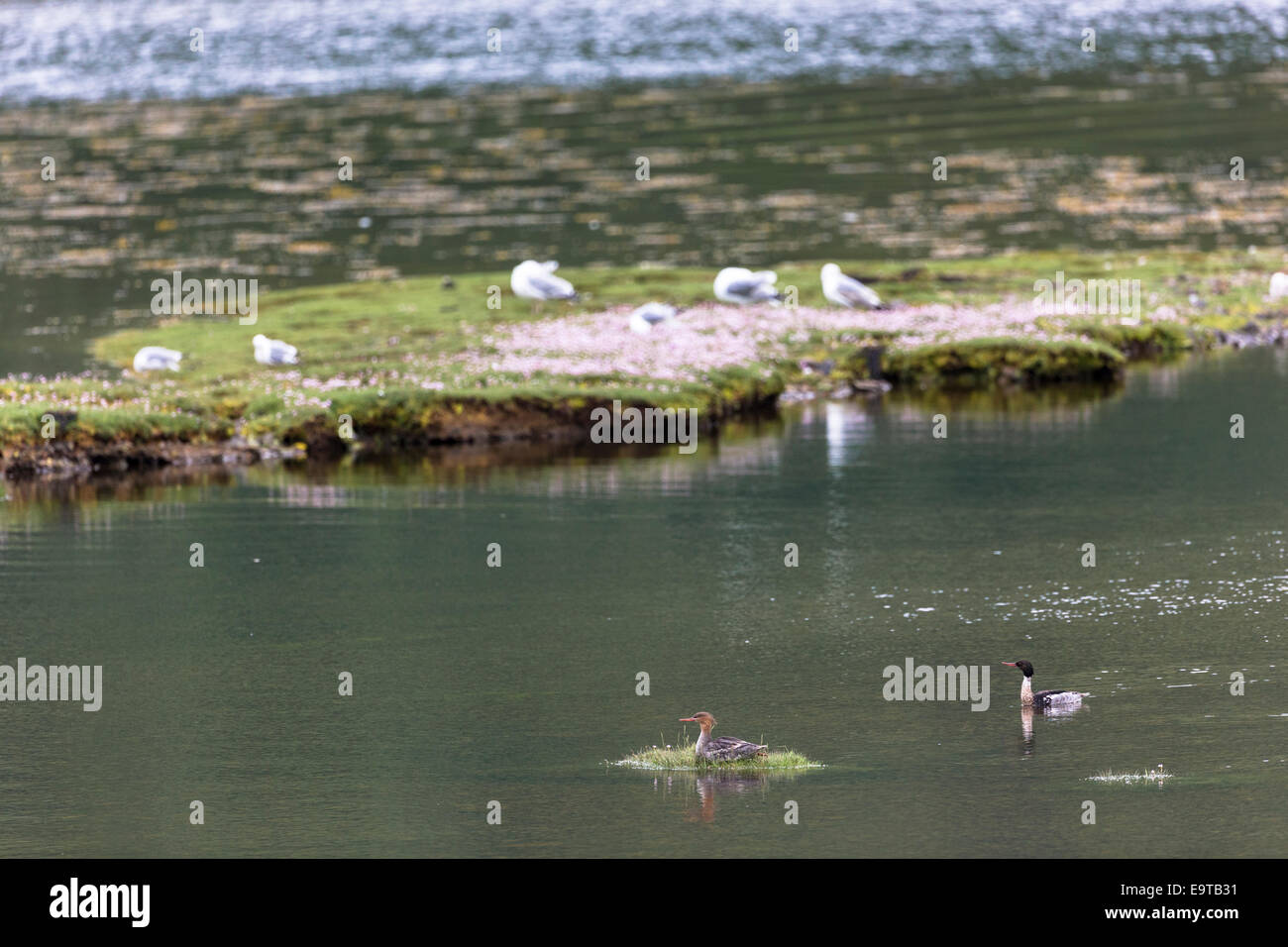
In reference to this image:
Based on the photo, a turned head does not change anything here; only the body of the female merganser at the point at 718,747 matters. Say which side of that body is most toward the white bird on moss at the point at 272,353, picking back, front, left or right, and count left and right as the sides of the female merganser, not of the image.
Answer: right

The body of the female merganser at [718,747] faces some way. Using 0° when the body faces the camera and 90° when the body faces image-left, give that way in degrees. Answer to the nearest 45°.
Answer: approximately 90°

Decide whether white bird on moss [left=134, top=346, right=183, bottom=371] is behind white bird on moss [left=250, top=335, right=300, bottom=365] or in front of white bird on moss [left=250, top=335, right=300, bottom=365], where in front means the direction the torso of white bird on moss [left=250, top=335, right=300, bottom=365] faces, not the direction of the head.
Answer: in front

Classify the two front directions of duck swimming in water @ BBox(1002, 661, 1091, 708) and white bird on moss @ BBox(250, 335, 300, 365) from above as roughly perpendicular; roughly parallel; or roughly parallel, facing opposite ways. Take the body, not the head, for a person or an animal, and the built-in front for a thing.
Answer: roughly parallel

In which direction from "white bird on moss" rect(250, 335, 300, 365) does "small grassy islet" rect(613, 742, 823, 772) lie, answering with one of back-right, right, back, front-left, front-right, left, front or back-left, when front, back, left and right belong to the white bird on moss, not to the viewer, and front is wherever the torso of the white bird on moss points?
left

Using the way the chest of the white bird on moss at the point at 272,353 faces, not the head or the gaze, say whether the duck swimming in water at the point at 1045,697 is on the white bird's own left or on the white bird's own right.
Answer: on the white bird's own left

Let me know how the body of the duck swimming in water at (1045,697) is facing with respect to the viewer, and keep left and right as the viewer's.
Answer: facing to the left of the viewer

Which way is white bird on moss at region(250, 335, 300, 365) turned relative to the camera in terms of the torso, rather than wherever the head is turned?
to the viewer's left

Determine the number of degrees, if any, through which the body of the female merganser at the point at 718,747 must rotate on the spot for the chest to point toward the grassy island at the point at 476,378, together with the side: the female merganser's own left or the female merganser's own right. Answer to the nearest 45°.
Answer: approximately 90° to the female merganser's own right

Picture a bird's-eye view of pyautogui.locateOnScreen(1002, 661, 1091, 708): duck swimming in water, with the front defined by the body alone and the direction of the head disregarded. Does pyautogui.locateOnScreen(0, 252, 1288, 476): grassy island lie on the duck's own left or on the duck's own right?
on the duck's own right

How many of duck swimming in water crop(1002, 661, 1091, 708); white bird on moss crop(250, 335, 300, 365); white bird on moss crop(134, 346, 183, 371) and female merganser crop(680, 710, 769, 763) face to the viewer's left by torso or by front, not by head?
4

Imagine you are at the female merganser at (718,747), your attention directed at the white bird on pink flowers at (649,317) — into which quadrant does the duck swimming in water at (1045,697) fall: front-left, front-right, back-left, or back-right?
front-right

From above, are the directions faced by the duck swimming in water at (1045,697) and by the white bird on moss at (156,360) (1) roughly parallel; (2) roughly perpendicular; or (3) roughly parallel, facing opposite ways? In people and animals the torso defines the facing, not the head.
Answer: roughly parallel

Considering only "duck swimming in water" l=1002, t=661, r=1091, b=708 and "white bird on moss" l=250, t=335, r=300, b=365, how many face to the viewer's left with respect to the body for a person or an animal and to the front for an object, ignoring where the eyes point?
2

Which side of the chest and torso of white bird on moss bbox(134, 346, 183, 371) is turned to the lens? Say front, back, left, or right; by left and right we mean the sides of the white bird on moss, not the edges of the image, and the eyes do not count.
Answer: left

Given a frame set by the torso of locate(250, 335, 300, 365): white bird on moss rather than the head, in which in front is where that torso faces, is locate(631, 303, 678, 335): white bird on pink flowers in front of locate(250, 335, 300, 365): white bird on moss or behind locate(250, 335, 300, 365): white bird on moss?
behind
